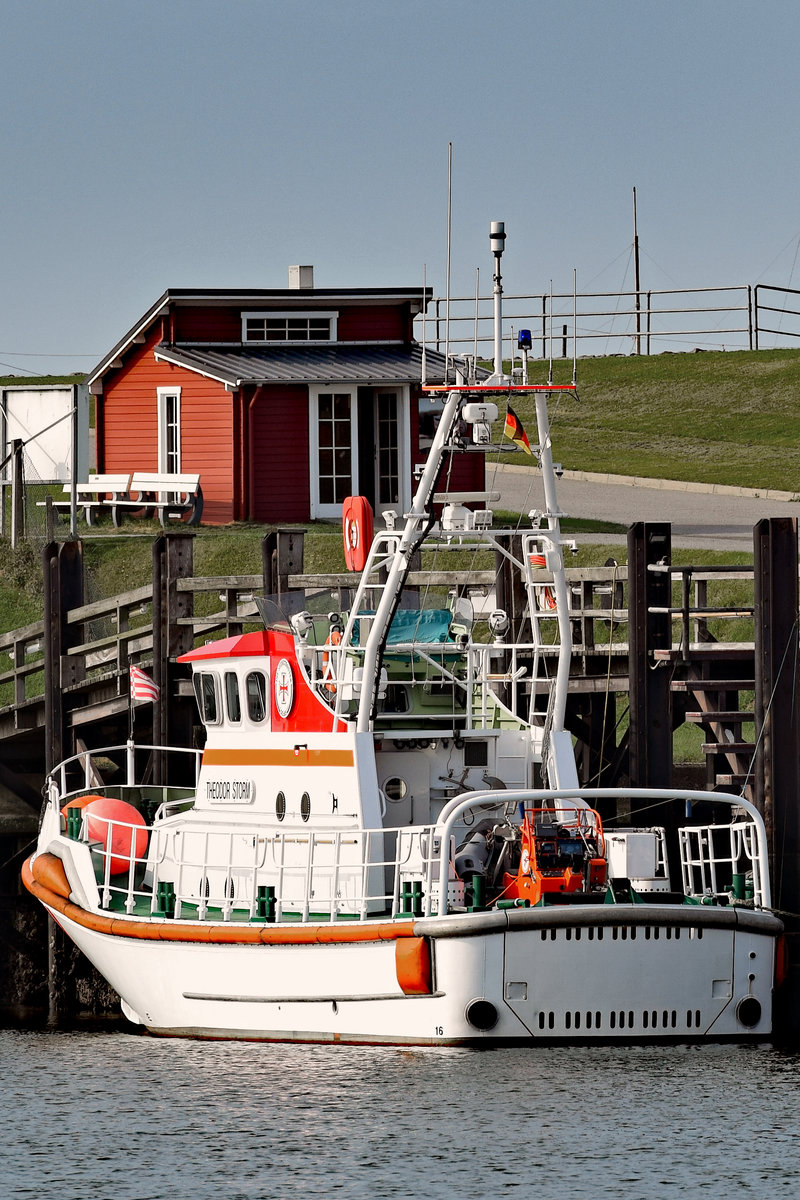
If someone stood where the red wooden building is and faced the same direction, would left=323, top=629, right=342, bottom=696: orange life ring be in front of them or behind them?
in front

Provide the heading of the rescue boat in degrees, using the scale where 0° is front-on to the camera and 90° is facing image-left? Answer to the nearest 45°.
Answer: approximately 135°

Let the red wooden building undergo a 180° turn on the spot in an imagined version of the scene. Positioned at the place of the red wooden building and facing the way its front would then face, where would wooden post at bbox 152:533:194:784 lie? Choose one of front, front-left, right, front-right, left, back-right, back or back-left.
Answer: back-left

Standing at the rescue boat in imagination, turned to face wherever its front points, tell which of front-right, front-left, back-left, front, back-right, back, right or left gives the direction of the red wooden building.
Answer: front-right

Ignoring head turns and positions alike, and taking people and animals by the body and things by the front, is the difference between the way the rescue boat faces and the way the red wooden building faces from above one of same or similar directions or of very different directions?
very different directions

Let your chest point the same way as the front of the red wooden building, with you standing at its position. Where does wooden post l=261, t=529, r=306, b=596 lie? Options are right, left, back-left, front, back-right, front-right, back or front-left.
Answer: front-right

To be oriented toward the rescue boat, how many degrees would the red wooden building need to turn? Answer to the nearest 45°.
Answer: approximately 45° to its right

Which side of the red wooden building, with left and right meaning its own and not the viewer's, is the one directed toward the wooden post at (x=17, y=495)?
right

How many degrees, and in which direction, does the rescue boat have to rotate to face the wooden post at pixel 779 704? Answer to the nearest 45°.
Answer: approximately 135° to its right

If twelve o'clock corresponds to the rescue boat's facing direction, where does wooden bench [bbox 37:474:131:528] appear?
The wooden bench is roughly at 1 o'clock from the rescue boat.

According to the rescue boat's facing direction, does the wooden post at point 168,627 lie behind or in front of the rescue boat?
in front

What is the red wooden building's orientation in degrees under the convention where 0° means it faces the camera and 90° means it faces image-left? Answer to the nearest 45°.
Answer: approximately 315°

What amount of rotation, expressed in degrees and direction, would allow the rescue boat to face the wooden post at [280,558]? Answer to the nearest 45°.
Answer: approximately 45° to its right
